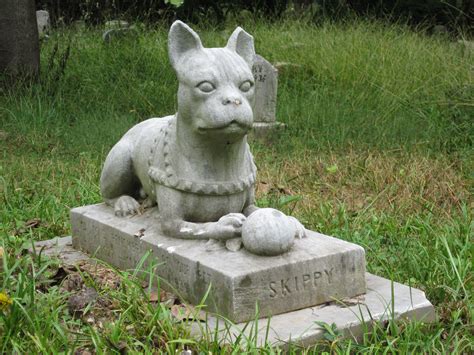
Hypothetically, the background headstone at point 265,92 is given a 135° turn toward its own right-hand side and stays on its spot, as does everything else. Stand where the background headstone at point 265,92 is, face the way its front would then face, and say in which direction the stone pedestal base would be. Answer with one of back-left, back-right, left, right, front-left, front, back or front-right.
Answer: back-left

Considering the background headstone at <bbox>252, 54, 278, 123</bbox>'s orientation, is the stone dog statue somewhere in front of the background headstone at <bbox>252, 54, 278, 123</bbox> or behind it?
in front

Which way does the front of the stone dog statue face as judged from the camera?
facing the viewer and to the right of the viewer

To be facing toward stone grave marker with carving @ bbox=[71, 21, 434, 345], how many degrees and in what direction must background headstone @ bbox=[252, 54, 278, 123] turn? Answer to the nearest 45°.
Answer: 0° — it already faces it

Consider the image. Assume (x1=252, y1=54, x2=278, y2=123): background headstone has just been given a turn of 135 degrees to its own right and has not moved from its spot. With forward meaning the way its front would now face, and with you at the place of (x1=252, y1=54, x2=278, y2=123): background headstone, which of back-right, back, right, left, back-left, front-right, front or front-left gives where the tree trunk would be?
front-left

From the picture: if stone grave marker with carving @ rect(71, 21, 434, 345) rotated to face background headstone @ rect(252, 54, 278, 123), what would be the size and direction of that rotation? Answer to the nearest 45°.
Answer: approximately 135° to its left

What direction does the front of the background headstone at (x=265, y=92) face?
toward the camera

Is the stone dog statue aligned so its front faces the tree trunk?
no

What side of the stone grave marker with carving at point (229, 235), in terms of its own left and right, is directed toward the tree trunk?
back

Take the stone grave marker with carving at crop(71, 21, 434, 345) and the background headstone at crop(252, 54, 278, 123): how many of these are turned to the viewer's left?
0
